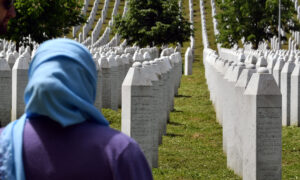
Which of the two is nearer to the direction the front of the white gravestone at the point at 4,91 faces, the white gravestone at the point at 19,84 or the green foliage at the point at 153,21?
the white gravestone

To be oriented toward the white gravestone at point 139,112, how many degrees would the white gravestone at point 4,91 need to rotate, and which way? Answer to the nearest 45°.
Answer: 0° — it already faces it

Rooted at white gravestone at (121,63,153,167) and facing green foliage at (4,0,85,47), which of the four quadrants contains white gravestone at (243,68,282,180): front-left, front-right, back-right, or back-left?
back-right

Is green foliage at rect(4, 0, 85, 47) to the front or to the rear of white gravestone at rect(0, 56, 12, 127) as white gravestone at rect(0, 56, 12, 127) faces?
to the rear

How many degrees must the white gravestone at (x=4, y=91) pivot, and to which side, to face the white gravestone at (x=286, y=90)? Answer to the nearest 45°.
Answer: approximately 90° to its left

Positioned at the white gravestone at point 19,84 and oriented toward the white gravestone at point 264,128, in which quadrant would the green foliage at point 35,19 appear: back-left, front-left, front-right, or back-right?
back-left

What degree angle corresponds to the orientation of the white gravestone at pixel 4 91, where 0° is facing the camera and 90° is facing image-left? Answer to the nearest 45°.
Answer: approximately 0°

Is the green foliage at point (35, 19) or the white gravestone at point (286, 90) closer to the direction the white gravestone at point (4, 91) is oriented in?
the white gravestone
